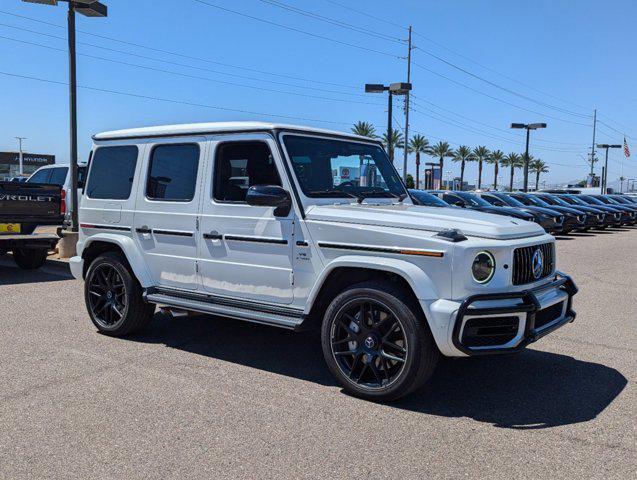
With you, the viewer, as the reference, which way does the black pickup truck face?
facing away from the viewer

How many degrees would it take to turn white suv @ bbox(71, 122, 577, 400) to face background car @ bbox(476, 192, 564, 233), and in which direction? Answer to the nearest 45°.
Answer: approximately 90° to its left

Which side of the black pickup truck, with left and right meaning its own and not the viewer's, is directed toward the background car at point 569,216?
right

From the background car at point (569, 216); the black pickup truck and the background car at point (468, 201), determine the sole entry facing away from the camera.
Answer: the black pickup truck
